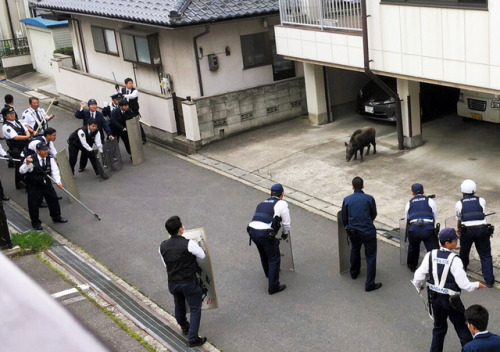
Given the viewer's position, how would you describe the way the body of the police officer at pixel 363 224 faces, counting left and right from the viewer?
facing away from the viewer

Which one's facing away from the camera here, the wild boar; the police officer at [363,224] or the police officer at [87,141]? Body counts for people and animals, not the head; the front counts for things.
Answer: the police officer at [363,224]

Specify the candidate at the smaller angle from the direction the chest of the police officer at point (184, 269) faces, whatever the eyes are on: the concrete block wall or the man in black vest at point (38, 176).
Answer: the concrete block wall

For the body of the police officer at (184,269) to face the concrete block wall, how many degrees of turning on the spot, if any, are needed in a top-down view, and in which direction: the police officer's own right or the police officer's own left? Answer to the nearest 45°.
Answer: approximately 45° to the police officer's own left

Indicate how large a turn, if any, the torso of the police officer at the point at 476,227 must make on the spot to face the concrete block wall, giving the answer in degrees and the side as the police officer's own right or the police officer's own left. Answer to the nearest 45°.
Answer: approximately 45° to the police officer's own left

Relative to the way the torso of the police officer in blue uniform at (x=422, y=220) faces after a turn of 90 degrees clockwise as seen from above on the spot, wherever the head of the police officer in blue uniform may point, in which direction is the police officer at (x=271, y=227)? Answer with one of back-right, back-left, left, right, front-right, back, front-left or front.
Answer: back

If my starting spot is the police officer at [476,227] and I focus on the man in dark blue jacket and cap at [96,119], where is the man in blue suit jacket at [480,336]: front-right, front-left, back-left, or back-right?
back-left

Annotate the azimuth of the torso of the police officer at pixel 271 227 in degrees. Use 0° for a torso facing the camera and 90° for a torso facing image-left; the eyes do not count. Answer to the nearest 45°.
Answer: approximately 225°

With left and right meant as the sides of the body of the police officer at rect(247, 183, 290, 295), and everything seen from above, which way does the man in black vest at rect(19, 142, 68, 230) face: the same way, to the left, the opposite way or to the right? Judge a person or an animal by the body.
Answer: to the right

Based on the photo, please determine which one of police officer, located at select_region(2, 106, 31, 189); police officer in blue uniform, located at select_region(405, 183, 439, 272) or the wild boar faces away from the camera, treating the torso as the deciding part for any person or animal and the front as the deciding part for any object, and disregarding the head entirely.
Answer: the police officer in blue uniform

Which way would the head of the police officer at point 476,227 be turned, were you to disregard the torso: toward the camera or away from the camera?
away from the camera

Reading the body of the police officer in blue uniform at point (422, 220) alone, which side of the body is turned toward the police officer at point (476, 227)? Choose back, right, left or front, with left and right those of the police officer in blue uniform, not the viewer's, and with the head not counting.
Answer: right

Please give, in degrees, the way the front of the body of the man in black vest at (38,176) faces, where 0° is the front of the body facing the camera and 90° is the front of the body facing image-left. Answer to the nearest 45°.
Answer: approximately 315°
